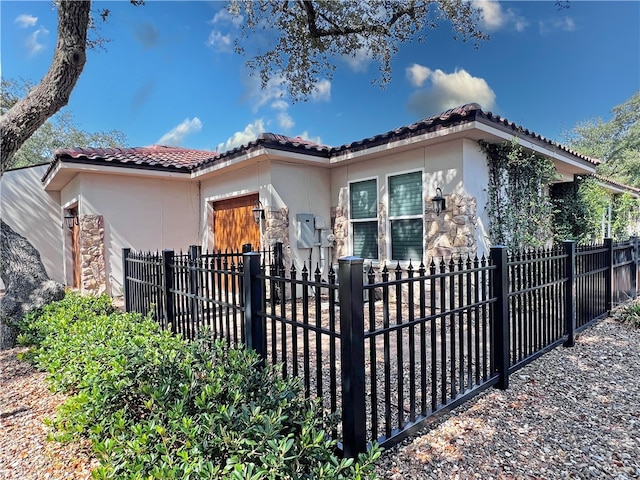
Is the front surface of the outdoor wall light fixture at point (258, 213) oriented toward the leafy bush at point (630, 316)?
no

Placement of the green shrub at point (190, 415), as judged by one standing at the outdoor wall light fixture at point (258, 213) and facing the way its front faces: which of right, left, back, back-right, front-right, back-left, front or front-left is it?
front-left

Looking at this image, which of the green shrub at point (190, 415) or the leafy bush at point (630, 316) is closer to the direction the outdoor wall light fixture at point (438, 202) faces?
the green shrub

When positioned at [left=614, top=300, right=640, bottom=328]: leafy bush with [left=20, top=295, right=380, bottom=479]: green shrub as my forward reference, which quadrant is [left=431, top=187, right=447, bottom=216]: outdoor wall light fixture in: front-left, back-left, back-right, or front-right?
front-right

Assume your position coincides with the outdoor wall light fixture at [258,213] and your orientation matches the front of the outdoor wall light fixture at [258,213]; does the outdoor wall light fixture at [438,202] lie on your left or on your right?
on your left

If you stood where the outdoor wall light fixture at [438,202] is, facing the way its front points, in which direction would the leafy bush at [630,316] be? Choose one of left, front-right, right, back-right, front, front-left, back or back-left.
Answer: back-left

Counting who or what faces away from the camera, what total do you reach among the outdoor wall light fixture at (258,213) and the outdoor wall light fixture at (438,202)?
0

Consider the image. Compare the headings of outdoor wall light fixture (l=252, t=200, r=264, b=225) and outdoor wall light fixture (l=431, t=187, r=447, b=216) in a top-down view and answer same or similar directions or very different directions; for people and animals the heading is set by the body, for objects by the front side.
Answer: same or similar directions

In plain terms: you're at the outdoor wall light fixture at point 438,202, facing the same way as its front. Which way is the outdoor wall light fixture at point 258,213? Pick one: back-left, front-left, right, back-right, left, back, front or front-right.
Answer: front-right

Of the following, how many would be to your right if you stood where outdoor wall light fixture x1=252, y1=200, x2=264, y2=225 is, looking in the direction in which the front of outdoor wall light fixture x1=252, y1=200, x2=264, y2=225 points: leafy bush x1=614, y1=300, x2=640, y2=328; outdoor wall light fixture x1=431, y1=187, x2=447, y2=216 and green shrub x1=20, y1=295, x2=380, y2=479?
0

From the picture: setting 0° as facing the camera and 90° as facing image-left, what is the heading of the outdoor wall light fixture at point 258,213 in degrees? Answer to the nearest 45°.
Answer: approximately 45°

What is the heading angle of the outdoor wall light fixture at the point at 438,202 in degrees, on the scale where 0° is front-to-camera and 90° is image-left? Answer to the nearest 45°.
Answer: approximately 45°

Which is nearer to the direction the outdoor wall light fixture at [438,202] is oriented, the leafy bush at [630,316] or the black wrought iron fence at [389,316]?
the black wrought iron fence
